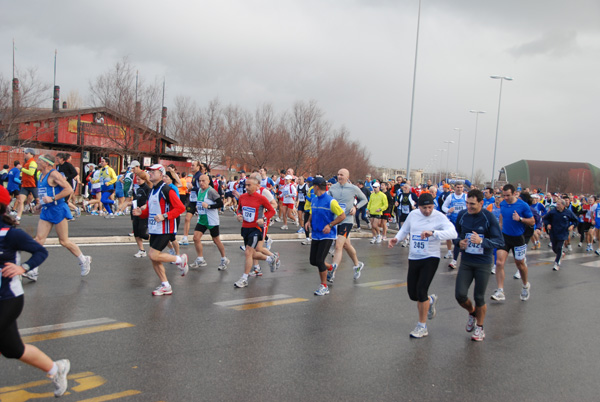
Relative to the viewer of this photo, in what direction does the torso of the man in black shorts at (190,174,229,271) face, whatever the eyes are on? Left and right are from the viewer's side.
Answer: facing the viewer and to the left of the viewer

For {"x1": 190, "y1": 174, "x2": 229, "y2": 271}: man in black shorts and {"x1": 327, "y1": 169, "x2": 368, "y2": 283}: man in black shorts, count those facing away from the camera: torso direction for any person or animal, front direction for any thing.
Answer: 0

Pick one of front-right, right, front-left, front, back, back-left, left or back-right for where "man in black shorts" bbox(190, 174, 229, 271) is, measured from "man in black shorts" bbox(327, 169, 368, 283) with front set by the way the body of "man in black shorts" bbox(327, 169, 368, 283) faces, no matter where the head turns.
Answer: front-right
